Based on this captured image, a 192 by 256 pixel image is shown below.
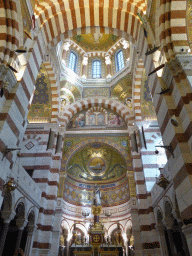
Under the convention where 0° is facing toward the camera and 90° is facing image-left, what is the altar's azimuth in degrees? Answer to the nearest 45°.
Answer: approximately 0°
